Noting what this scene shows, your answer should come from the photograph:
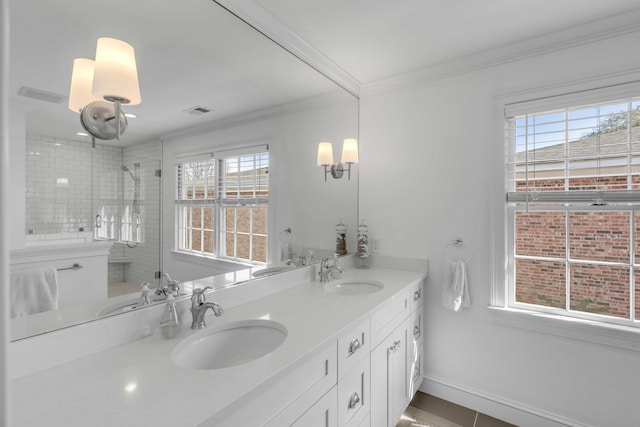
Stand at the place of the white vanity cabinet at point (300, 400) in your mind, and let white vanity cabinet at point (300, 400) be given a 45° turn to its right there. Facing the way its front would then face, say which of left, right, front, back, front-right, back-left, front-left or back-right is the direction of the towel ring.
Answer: back-left

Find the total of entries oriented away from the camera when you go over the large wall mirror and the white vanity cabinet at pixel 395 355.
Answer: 0

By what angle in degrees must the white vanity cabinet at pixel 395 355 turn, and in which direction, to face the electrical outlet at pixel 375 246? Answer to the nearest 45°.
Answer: approximately 135° to its left

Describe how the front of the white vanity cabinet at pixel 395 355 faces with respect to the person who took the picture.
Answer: facing the viewer and to the right of the viewer

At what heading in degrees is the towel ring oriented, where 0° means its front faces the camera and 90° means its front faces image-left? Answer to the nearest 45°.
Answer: approximately 0°

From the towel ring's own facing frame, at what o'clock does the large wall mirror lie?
The large wall mirror is roughly at 1 o'clock from the towel ring.

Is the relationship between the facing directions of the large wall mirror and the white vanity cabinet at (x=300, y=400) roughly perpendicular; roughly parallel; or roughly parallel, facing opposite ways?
roughly parallel

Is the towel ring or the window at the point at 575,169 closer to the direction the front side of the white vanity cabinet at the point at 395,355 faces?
the window

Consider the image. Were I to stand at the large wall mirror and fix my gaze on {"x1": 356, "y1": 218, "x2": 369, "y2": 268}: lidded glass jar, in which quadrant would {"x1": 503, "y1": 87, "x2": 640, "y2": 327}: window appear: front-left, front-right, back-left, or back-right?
front-right

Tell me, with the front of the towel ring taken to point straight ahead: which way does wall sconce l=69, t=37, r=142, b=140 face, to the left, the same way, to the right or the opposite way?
to the left

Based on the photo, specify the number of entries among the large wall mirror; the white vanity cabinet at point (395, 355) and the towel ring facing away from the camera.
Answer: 0

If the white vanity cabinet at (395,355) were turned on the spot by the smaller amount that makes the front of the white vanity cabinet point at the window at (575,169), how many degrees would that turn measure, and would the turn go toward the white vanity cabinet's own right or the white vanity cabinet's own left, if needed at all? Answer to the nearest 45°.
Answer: approximately 45° to the white vanity cabinet's own left

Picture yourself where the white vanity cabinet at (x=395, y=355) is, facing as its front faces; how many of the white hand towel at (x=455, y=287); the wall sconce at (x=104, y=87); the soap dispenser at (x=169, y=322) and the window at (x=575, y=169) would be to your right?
2

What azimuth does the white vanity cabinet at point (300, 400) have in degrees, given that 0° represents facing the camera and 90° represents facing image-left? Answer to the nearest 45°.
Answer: approximately 315°

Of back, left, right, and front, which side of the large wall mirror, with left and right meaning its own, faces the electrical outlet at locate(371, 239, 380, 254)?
left
